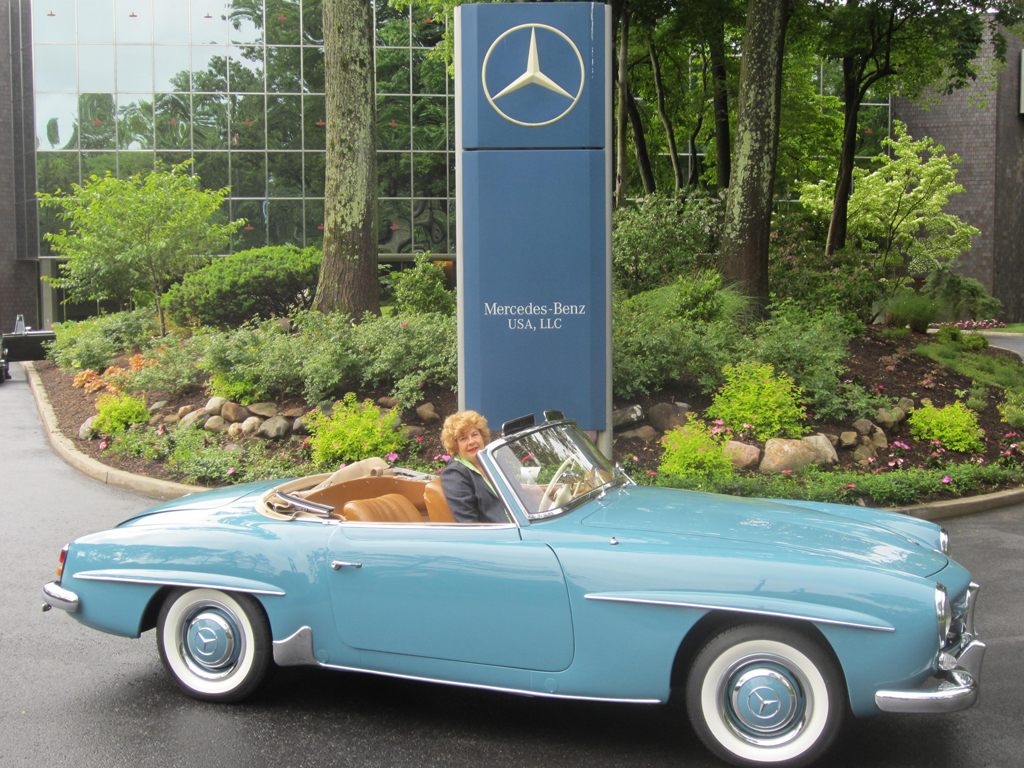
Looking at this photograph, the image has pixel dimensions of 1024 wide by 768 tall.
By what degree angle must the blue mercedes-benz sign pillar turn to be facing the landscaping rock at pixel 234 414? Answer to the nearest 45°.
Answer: approximately 135° to its right

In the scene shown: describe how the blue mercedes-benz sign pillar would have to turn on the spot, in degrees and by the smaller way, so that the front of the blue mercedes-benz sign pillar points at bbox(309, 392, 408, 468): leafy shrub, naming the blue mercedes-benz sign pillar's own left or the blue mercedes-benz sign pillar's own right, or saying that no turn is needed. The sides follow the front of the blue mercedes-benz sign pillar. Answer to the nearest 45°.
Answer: approximately 135° to the blue mercedes-benz sign pillar's own right

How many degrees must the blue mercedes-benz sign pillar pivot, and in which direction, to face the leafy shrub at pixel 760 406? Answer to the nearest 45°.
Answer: approximately 135° to its left

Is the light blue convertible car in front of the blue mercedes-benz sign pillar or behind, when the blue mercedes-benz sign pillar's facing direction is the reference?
in front

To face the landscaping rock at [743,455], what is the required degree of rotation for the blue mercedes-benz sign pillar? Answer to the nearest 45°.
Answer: approximately 135° to its left

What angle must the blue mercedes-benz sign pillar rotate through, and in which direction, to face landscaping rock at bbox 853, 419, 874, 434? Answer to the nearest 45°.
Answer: approximately 135° to its left

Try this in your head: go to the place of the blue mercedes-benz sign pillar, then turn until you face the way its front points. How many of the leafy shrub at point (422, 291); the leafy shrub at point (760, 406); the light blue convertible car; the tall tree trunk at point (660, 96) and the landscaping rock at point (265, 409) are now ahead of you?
1

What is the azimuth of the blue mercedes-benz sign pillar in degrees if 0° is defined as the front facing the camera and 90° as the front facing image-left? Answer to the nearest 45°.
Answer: approximately 0°
